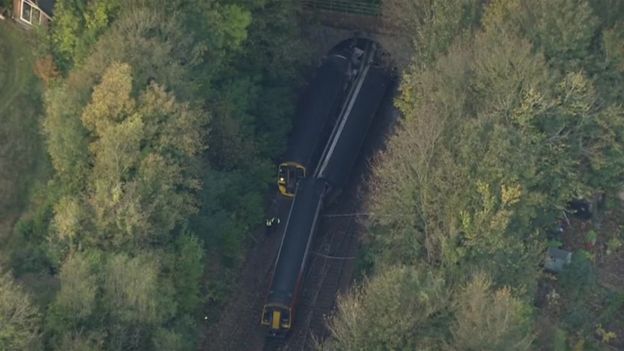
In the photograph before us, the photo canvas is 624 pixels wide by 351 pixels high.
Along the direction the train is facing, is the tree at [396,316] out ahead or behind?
ahead

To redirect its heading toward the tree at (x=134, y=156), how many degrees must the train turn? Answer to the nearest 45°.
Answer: approximately 45° to its right

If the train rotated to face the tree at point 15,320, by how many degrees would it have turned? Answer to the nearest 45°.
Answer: approximately 45° to its right

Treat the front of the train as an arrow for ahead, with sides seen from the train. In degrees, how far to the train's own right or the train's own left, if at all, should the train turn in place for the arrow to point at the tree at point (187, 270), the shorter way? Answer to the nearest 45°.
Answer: approximately 45° to the train's own right

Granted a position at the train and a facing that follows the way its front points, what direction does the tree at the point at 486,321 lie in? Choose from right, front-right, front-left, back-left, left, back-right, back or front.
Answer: front-left
